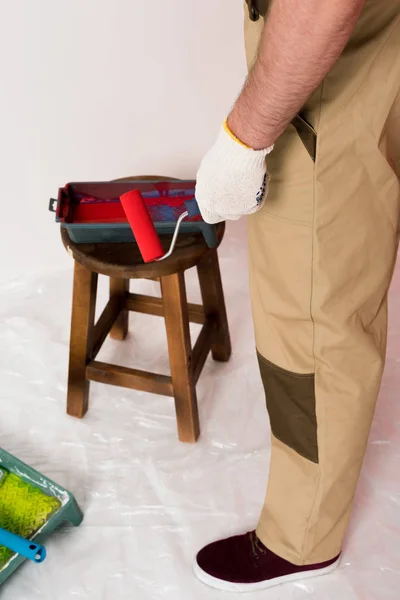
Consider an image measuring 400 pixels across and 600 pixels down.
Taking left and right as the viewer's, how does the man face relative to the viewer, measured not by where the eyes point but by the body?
facing to the left of the viewer

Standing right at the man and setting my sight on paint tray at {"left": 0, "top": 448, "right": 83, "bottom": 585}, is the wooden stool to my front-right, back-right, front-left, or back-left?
front-right
